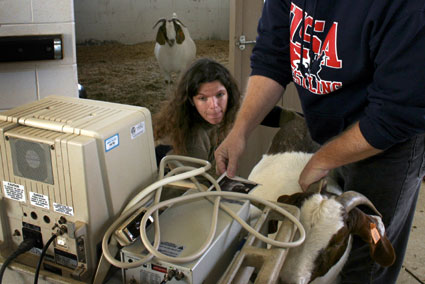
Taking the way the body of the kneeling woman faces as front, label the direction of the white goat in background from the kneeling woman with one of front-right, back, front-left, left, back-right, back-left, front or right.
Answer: back-left

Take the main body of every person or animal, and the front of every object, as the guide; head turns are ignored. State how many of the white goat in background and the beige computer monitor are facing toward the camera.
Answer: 1

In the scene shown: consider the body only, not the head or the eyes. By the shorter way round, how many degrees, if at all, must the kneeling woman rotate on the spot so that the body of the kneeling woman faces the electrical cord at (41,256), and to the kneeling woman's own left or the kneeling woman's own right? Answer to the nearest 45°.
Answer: approximately 45° to the kneeling woman's own right

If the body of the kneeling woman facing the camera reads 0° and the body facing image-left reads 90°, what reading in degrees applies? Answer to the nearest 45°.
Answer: approximately 315°

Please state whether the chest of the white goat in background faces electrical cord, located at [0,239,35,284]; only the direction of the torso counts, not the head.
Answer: yes

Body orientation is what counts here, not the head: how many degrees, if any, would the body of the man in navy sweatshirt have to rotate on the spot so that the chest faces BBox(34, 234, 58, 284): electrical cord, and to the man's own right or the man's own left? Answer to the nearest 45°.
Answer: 0° — they already face it

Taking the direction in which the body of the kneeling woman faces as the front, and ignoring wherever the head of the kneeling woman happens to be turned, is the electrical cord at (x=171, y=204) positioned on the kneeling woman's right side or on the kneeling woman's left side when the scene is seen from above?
on the kneeling woman's right side

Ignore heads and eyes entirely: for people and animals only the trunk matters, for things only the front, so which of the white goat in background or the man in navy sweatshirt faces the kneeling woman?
the white goat in background

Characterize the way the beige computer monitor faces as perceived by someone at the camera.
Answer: facing away from the viewer and to the right of the viewer
